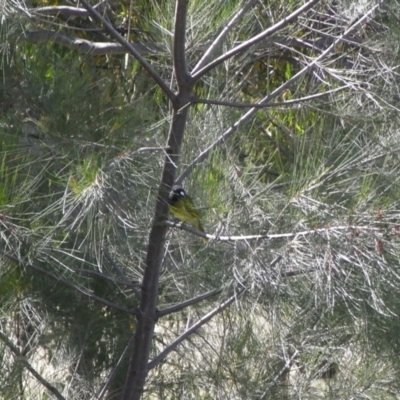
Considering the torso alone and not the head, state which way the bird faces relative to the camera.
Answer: to the viewer's left
